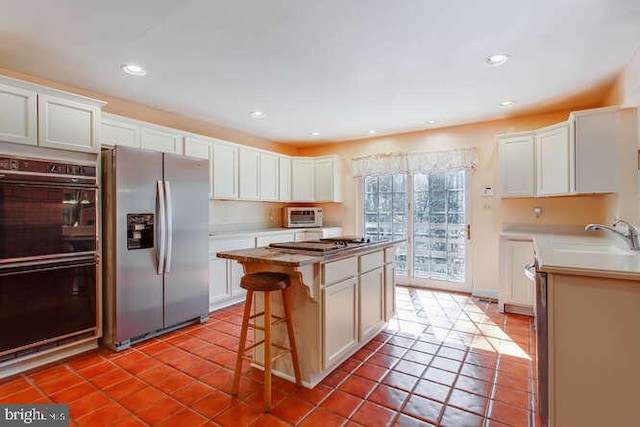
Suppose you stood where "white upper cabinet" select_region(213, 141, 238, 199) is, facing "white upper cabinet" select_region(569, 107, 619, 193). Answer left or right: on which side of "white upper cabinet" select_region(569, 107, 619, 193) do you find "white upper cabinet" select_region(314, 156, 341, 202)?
left

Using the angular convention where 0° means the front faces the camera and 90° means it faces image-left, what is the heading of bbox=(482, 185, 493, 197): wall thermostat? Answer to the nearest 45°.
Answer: approximately 0°

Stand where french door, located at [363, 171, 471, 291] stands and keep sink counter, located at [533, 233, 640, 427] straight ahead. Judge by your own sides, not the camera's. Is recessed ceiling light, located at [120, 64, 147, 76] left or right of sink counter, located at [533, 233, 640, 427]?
right

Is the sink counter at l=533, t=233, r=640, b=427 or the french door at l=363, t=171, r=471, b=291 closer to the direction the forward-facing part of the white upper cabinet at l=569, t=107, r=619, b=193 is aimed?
the french door

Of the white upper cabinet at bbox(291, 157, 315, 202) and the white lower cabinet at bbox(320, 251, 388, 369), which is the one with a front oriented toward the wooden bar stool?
the white upper cabinet

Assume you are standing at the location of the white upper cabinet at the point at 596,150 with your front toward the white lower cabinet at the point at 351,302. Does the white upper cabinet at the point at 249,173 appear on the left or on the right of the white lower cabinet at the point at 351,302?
right

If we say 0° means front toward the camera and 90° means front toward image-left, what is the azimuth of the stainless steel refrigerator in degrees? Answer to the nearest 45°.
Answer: approximately 315°
